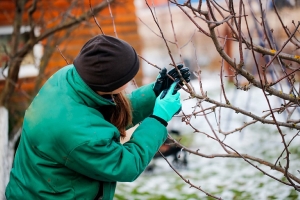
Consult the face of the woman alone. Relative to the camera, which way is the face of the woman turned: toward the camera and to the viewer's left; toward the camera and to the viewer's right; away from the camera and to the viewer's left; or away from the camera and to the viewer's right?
away from the camera and to the viewer's right

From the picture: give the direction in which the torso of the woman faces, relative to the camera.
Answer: to the viewer's right
